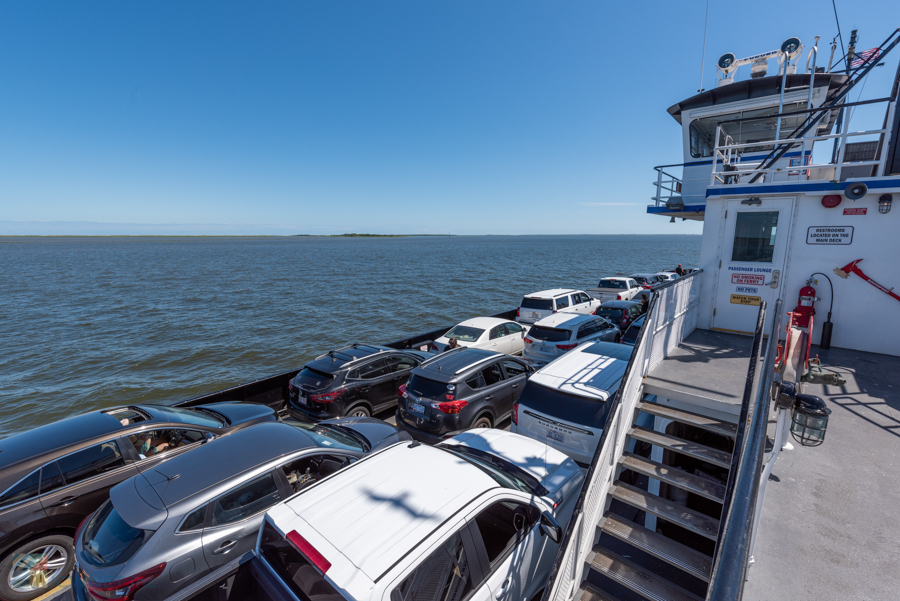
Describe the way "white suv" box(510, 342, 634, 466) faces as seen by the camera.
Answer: facing away from the viewer and to the right of the viewer

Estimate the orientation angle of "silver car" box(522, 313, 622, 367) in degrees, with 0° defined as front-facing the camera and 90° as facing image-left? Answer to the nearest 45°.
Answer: approximately 225°

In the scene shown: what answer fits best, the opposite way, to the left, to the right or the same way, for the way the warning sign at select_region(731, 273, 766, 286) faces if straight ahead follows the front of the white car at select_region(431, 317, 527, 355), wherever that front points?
the opposite way

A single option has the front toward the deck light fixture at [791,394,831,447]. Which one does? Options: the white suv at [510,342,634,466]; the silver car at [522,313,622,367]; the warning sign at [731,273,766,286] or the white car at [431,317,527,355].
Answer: the warning sign

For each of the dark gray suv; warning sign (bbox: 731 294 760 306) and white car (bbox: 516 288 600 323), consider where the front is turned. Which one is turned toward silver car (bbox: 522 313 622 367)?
the dark gray suv

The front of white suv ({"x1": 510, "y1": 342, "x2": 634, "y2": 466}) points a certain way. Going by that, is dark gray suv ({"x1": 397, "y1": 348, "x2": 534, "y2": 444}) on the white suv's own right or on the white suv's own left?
on the white suv's own left

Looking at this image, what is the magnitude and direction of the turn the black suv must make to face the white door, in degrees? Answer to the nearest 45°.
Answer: approximately 45° to its right

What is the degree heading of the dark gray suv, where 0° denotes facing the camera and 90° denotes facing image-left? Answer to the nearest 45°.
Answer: approximately 225°

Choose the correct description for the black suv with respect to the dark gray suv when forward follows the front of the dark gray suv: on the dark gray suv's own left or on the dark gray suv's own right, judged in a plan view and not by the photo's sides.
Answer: on the dark gray suv's own left

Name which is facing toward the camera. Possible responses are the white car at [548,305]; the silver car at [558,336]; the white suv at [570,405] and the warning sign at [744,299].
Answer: the warning sign

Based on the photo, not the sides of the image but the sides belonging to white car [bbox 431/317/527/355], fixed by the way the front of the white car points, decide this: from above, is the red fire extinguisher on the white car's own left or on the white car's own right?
on the white car's own right

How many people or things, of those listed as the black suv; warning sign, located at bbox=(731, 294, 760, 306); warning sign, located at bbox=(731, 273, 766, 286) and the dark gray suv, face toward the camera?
2

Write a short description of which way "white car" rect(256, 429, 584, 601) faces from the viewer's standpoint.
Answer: facing away from the viewer and to the right of the viewer

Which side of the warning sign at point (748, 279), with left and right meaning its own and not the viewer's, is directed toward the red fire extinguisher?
left

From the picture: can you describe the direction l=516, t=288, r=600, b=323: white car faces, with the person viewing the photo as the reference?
facing away from the viewer and to the right of the viewer

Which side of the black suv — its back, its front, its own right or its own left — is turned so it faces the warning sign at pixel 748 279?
right

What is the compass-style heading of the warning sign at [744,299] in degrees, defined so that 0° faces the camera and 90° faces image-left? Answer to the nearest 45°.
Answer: approximately 0°
